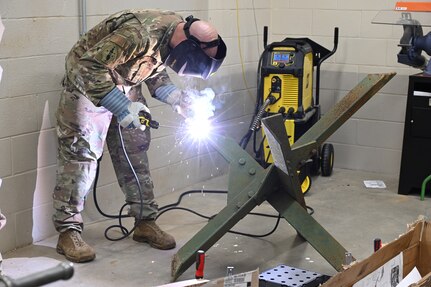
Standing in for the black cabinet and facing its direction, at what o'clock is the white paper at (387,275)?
The white paper is roughly at 12 o'clock from the black cabinet.

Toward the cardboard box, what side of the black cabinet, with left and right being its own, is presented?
front

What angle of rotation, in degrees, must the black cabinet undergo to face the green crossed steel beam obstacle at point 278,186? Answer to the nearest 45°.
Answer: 0° — it already faces it

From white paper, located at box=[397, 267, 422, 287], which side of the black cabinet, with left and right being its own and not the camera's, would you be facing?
front

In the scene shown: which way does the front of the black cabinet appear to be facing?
toward the camera
